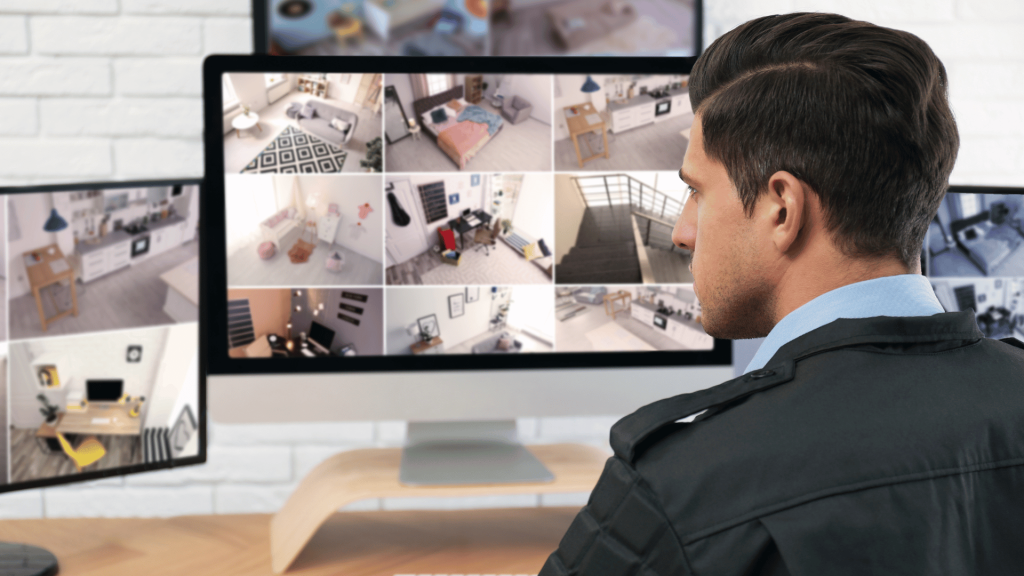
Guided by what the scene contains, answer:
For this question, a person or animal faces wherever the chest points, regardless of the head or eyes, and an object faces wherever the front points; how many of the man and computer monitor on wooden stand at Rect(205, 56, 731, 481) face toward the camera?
1

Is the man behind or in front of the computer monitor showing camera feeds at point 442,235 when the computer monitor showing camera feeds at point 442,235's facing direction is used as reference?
in front

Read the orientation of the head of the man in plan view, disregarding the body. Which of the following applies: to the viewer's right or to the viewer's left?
to the viewer's left

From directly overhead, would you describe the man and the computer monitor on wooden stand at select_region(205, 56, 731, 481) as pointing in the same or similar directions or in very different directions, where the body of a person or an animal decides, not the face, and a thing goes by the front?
very different directions

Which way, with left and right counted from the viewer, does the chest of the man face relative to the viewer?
facing away from the viewer and to the left of the viewer

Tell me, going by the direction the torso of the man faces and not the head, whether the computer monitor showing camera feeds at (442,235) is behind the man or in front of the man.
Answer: in front

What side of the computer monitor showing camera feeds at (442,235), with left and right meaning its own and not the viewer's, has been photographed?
front
